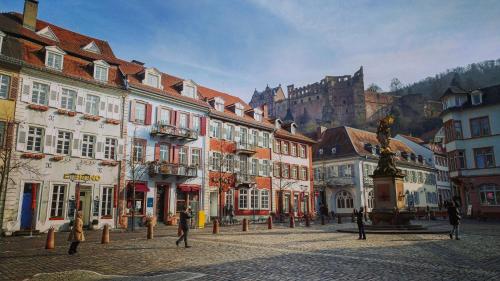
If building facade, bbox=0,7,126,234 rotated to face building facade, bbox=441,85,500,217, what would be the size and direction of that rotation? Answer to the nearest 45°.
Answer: approximately 45° to its left

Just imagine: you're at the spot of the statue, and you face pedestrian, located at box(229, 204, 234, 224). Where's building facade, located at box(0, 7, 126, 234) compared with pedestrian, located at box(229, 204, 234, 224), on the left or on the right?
left

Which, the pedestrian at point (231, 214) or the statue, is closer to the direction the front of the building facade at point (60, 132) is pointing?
the statue

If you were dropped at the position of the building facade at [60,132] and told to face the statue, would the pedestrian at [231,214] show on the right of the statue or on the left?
left

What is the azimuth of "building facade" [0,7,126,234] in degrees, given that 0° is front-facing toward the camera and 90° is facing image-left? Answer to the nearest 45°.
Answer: approximately 315°

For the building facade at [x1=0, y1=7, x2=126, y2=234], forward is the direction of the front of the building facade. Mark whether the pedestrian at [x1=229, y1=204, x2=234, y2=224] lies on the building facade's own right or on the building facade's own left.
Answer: on the building facade's own left
